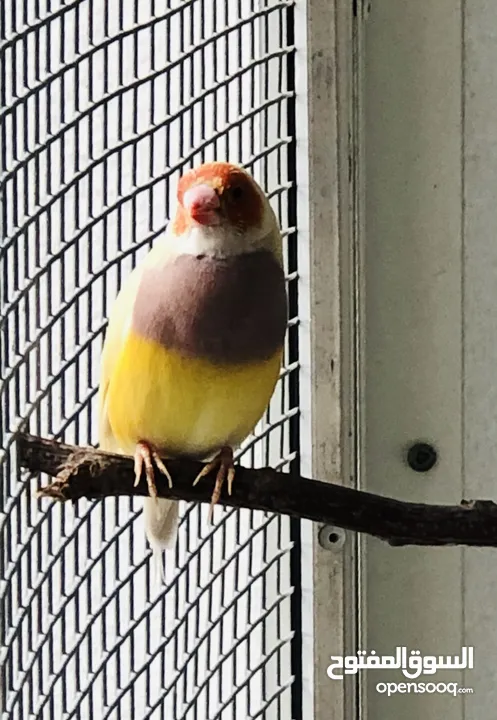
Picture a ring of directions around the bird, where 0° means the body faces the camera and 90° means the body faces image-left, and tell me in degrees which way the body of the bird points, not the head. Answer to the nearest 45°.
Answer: approximately 0°
